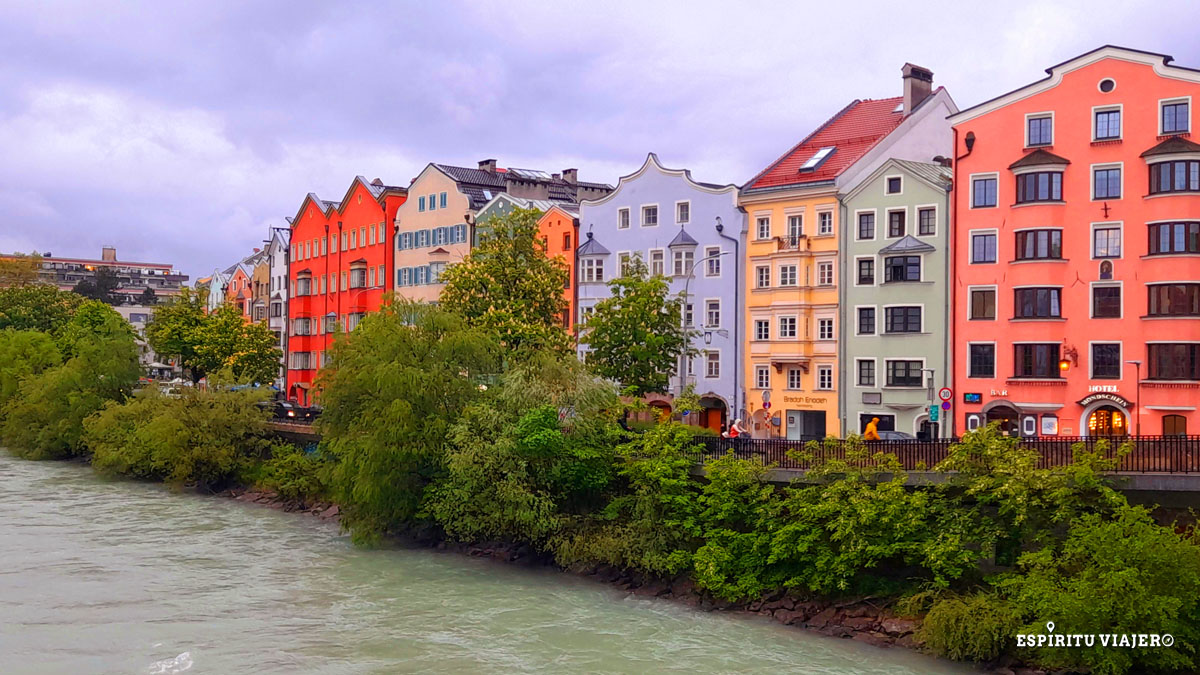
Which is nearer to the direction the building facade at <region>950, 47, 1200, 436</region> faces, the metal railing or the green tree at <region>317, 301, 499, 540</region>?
the metal railing

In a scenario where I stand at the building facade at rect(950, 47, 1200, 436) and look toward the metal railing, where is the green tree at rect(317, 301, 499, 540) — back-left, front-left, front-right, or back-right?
front-right

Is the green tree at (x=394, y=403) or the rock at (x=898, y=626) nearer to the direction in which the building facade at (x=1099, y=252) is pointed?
the rock

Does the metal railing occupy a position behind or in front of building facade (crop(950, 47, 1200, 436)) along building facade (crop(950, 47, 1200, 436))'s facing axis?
in front

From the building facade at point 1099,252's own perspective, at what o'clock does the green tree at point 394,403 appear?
The green tree is roughly at 2 o'clock from the building facade.

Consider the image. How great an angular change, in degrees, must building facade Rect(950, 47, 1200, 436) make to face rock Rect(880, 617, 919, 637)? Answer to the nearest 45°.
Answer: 0° — it already faces it

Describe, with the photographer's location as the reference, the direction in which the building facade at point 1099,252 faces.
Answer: facing the viewer
